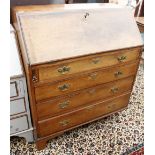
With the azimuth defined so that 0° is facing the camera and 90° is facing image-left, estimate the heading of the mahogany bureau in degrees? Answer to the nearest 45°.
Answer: approximately 315°
